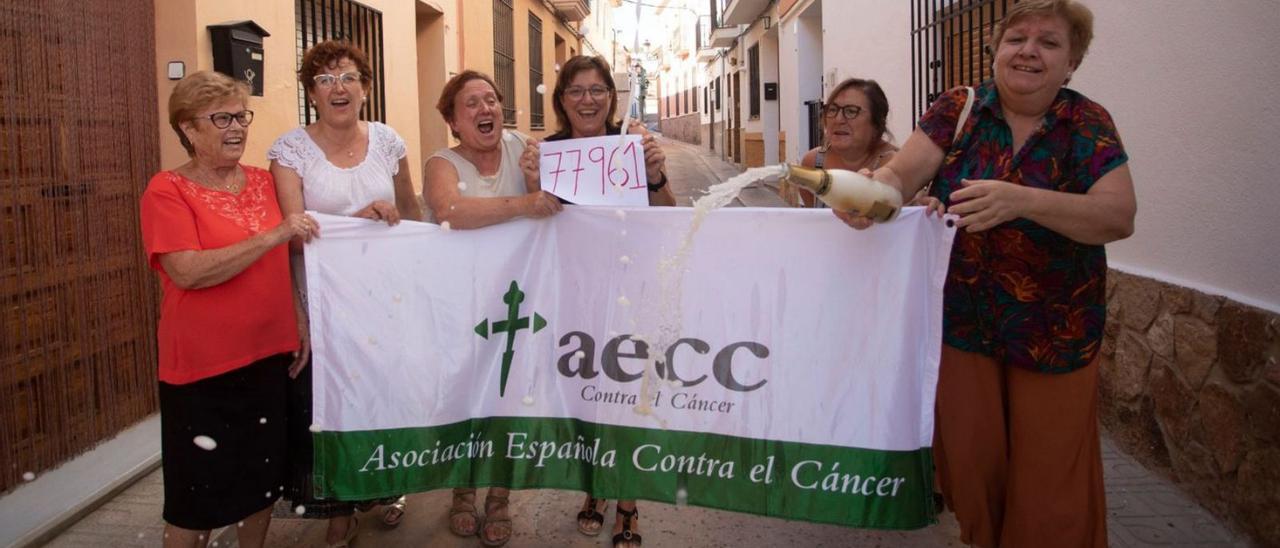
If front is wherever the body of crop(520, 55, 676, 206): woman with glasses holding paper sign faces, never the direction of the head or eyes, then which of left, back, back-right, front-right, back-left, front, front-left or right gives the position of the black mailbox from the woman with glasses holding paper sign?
back-right

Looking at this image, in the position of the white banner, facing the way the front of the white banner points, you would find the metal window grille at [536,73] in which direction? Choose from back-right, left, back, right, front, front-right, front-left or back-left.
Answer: back

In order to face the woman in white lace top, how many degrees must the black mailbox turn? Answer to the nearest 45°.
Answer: approximately 45° to its right

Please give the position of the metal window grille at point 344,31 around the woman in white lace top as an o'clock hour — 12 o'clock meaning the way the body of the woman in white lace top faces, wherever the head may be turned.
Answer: The metal window grille is roughly at 6 o'clock from the woman in white lace top.

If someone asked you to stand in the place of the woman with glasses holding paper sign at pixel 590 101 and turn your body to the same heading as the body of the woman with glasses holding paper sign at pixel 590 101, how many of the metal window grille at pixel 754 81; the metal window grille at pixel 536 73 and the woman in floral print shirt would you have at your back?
2

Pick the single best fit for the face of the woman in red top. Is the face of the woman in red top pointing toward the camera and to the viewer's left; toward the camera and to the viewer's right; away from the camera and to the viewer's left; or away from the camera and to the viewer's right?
toward the camera and to the viewer's right

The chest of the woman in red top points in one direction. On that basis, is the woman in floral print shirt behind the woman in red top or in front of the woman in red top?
in front

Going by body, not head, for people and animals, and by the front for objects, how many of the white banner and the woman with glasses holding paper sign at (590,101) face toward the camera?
2

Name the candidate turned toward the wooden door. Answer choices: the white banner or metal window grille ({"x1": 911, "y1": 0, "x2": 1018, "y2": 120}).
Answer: the metal window grille

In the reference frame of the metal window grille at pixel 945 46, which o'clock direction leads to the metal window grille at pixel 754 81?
the metal window grille at pixel 754 81 is roughly at 4 o'clock from the metal window grille at pixel 945 46.

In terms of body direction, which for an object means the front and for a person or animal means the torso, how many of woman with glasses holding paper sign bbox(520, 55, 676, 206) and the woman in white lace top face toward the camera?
2
